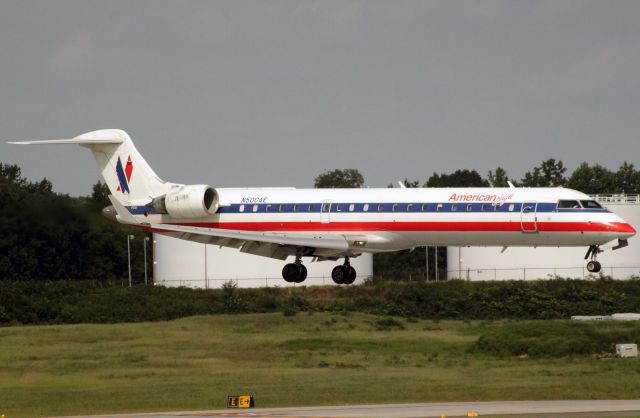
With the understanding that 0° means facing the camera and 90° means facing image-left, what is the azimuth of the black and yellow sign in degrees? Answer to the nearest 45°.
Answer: approximately 0°
